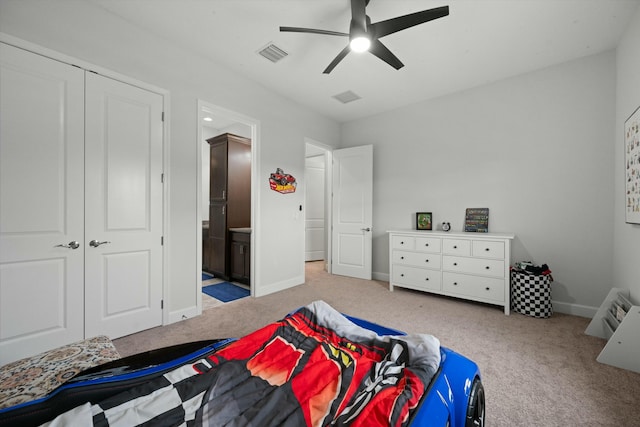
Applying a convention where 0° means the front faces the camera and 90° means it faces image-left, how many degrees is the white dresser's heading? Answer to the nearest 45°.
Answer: approximately 45°

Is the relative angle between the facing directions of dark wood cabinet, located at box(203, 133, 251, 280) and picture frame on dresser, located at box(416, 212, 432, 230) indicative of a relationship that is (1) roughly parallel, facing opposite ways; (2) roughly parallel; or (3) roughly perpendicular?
roughly parallel

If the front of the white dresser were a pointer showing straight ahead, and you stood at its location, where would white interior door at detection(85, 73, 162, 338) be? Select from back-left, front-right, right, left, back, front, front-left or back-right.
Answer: front

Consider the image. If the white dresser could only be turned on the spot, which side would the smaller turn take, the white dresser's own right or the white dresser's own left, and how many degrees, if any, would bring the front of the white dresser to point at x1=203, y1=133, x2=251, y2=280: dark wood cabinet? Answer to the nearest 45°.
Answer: approximately 45° to the white dresser's own right

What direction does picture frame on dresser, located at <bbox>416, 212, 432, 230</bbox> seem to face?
toward the camera

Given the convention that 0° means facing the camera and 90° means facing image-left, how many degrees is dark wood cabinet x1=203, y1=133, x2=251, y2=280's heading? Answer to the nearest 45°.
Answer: approximately 45°

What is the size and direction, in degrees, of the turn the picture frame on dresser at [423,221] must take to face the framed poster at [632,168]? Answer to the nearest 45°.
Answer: approximately 45° to its left

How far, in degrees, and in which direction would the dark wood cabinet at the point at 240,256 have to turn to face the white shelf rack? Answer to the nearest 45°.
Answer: approximately 90° to its left

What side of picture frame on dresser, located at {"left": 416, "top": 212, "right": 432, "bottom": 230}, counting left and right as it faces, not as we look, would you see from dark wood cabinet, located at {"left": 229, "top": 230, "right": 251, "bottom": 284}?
right

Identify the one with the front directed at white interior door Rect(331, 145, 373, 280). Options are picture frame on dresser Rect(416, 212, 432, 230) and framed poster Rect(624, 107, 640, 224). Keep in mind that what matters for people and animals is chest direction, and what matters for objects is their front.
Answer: the framed poster

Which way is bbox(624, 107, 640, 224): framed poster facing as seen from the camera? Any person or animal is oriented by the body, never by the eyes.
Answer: to the viewer's left

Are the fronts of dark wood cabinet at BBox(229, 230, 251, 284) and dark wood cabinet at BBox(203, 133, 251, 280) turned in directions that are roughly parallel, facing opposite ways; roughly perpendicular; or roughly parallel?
roughly parallel

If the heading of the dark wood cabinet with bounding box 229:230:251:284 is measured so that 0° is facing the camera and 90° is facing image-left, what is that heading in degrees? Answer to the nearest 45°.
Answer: approximately 45°

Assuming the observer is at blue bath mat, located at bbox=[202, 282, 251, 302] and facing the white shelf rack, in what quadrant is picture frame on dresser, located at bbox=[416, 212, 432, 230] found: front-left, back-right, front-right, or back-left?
front-left

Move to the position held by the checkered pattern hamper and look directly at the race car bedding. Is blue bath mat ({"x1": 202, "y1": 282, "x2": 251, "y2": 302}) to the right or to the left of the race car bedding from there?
right

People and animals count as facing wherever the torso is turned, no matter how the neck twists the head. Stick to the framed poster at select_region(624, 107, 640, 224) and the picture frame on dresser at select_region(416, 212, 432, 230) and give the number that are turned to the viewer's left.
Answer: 1
